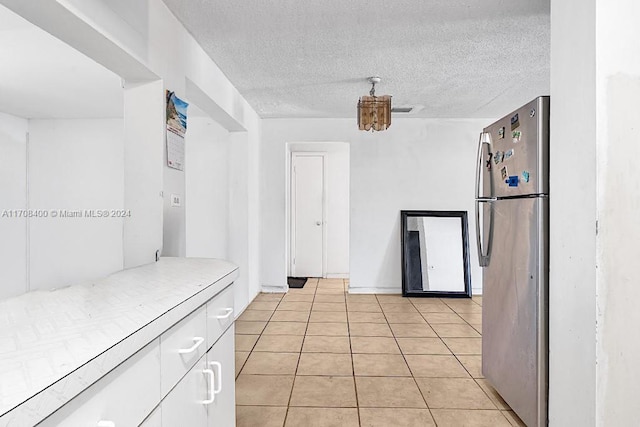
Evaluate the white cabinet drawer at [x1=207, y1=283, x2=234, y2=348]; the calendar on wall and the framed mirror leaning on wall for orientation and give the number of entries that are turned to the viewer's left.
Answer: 0

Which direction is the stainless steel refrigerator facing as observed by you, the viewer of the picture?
facing the viewer and to the left of the viewer

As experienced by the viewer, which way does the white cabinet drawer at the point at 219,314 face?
facing the viewer and to the right of the viewer

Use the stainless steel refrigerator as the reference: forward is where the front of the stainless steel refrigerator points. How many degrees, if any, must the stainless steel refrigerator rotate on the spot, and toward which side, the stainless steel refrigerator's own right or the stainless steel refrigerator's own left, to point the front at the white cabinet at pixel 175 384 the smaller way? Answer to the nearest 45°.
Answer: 0° — it already faces it

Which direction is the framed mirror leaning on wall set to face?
toward the camera

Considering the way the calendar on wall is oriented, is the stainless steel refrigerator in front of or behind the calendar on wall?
in front

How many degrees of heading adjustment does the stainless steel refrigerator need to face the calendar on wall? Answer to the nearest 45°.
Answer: approximately 45° to its right

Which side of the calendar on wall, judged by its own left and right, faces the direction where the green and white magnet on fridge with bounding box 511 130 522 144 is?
front

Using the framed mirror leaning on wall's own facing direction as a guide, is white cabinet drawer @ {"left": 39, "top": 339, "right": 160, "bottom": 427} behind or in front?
in front

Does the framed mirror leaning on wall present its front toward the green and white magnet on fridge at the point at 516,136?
yes

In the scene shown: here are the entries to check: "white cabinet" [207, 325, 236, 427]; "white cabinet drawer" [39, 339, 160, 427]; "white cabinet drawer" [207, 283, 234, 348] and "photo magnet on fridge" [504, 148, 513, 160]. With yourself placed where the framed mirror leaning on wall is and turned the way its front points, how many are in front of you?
4

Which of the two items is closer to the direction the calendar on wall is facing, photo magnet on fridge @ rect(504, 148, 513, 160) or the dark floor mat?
the photo magnet on fridge

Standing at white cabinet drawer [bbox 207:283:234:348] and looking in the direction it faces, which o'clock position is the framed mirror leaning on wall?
The framed mirror leaning on wall is roughly at 9 o'clock from the white cabinet drawer.
